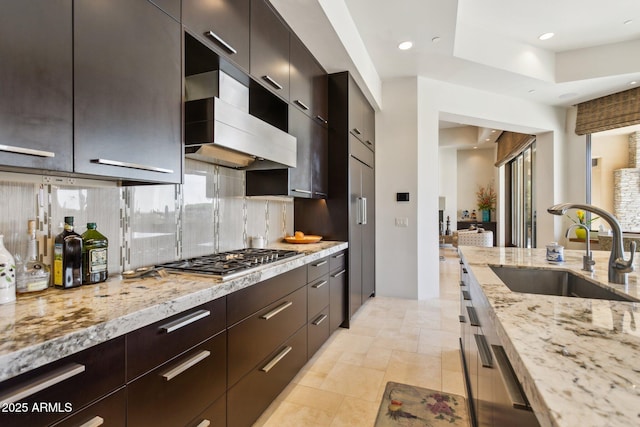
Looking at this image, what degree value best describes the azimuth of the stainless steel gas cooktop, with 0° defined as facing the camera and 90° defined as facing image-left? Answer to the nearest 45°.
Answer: approximately 315°

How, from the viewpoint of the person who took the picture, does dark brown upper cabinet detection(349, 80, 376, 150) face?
facing to the right of the viewer

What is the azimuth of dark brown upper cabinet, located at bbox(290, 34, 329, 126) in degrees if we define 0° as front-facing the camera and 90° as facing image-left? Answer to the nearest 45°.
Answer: approximately 270°

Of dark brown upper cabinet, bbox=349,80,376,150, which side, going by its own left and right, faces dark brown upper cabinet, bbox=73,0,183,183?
right

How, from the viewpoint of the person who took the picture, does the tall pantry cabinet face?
facing to the right of the viewer

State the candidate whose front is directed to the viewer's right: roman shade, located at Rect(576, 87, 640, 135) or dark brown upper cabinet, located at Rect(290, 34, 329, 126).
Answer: the dark brown upper cabinet

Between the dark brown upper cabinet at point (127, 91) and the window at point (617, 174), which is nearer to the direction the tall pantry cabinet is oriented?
the window

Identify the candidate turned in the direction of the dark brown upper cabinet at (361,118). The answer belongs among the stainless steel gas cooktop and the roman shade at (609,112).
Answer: the roman shade

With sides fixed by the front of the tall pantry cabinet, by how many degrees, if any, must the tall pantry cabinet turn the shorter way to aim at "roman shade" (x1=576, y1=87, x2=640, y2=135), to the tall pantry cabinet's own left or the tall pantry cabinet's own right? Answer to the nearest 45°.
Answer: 0° — it already faces it

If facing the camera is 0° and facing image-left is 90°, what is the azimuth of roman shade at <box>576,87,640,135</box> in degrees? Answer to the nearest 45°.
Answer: approximately 45°

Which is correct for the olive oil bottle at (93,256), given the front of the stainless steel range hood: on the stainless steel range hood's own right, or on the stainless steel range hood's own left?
on the stainless steel range hood's own right
